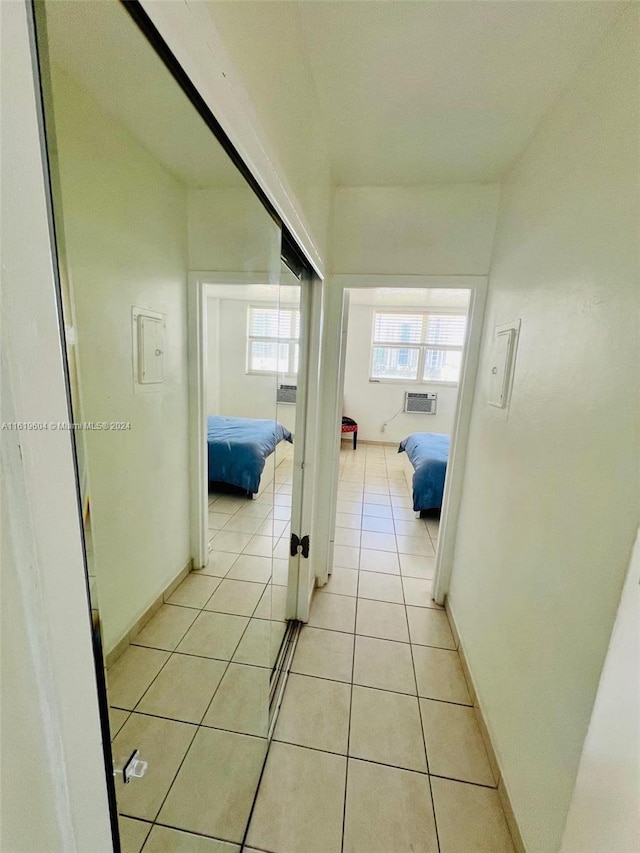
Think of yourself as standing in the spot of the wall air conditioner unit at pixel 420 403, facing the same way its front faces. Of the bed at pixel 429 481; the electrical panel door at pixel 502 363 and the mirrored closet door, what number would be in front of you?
3

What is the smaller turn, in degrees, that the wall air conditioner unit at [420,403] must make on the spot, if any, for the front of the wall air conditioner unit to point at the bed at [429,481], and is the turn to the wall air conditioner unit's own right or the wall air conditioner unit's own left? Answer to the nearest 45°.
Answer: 0° — it already faces it

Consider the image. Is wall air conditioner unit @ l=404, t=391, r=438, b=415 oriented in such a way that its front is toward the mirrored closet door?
yes

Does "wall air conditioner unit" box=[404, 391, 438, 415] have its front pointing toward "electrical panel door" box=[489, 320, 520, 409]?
yes

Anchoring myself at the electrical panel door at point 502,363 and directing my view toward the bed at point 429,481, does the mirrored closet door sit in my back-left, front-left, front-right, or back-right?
back-left

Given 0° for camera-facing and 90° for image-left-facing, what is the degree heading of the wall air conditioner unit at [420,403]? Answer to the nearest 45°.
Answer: approximately 0°

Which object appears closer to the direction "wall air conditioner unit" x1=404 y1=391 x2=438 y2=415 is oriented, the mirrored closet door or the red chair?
the mirrored closet door

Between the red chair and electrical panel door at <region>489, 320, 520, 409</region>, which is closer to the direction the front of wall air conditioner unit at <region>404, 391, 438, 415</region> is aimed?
the electrical panel door
